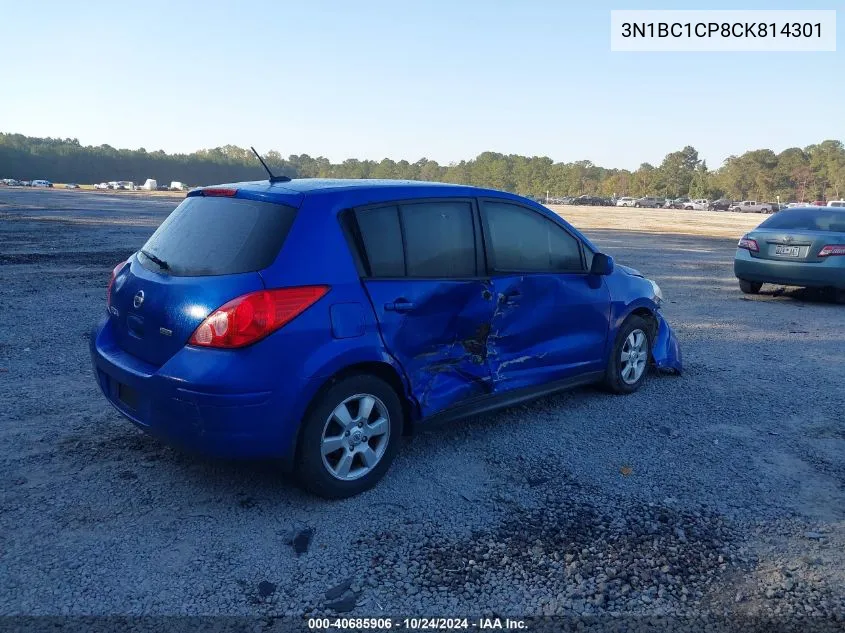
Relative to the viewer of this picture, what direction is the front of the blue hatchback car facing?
facing away from the viewer and to the right of the viewer
